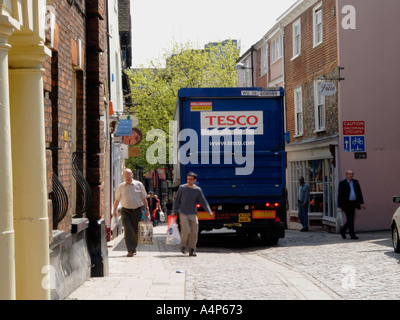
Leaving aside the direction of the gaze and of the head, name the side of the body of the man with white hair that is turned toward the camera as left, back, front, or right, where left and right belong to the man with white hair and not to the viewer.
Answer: front

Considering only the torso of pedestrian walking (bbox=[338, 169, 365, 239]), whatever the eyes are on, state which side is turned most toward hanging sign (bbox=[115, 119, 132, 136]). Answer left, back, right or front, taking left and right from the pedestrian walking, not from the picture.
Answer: right

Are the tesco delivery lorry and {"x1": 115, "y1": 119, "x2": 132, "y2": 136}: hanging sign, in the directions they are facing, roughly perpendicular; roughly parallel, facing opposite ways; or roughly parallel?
roughly parallel, facing opposite ways

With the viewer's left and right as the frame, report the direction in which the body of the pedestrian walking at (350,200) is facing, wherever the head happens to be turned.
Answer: facing the viewer

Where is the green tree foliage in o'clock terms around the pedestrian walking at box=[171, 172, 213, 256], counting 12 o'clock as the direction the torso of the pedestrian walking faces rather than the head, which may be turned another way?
The green tree foliage is roughly at 6 o'clock from the pedestrian walking.

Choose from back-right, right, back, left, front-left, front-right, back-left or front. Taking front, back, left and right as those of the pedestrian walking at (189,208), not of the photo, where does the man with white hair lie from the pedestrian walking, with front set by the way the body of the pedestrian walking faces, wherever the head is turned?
right

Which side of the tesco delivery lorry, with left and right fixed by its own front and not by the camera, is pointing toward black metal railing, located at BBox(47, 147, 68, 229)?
back

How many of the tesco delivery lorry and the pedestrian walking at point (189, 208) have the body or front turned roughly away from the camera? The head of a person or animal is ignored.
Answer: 1

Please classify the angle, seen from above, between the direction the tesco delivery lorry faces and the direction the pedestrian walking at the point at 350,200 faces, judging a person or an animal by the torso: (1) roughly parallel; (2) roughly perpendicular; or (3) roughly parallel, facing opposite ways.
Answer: roughly parallel, facing opposite ways

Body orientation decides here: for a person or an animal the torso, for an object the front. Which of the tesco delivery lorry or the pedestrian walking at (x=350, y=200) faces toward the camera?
the pedestrian walking

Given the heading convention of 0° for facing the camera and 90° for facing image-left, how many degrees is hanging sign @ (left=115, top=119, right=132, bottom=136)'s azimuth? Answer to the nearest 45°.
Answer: approximately 0°

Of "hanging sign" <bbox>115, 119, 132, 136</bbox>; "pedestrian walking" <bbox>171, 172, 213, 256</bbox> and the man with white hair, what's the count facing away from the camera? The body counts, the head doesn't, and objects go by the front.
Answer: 0
